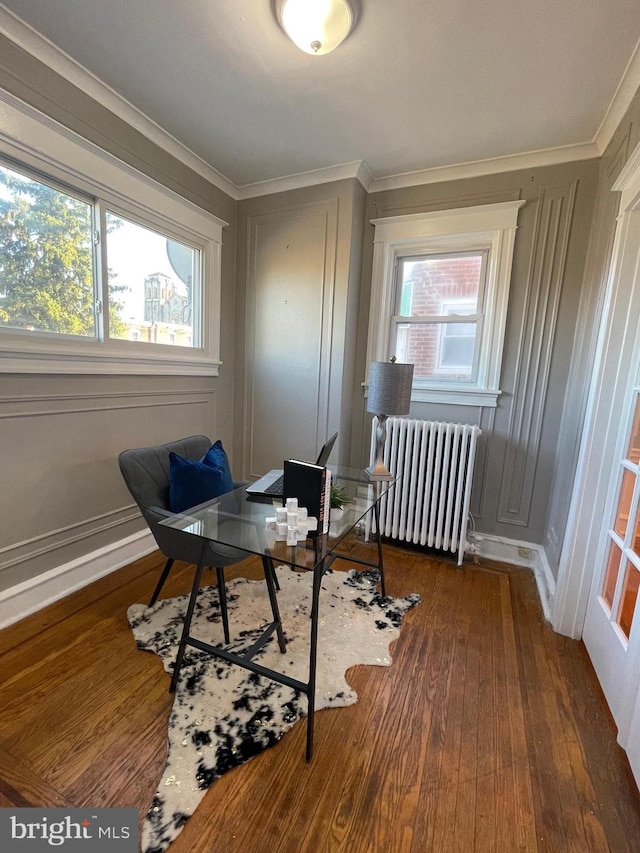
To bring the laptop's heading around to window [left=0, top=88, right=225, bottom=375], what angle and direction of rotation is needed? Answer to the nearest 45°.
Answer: approximately 45° to its right

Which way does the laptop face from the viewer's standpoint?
to the viewer's left

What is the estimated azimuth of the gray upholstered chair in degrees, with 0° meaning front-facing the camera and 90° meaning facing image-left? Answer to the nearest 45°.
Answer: approximately 315°

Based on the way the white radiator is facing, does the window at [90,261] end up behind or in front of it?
in front

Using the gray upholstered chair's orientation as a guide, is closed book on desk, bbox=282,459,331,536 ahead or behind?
ahead

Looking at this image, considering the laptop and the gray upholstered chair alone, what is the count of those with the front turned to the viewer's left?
1

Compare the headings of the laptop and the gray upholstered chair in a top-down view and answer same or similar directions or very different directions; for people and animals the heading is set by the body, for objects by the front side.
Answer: very different directions

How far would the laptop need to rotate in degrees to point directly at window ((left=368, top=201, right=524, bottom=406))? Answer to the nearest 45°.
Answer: approximately 135° to its right

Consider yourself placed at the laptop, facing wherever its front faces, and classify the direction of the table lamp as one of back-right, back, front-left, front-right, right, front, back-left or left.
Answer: back-right
